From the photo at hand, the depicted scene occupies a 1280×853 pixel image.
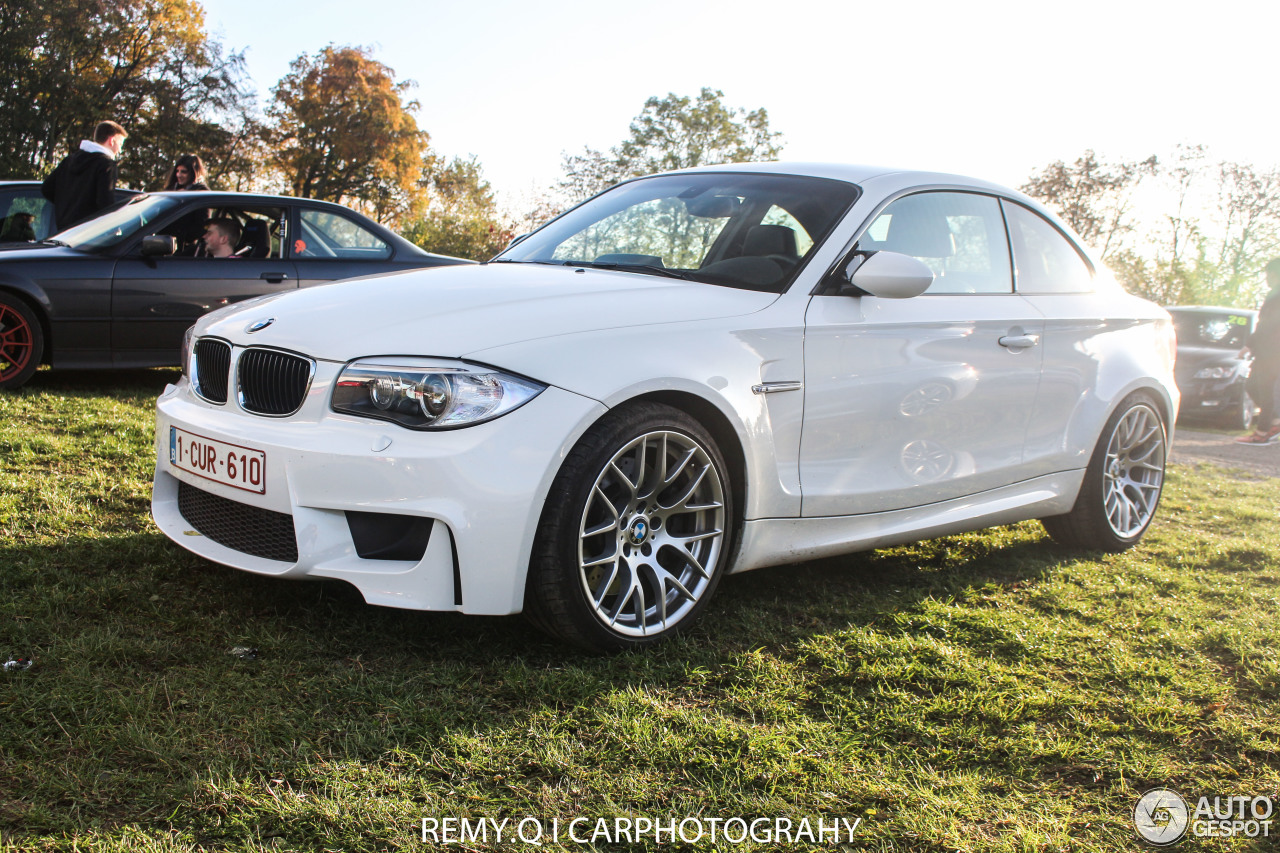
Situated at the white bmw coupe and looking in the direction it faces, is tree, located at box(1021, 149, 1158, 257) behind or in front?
behind

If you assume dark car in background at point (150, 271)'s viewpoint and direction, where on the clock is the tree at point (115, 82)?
The tree is roughly at 3 o'clock from the dark car in background.

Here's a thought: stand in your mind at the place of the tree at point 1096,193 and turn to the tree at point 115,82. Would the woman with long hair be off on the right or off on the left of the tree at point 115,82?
left

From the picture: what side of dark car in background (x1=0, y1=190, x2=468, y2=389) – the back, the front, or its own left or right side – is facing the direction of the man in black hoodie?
right

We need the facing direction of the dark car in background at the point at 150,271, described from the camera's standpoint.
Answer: facing to the left of the viewer

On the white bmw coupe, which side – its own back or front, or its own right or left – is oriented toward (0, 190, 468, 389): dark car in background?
right

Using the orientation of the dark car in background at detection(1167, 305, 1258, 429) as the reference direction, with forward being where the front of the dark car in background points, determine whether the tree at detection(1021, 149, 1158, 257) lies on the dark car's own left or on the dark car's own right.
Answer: on the dark car's own right
